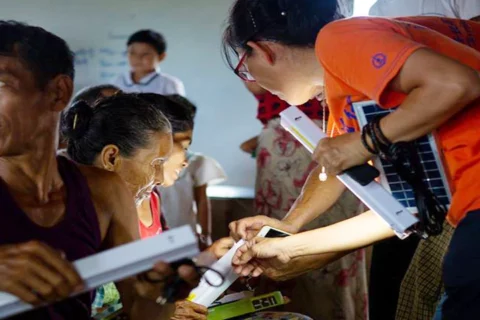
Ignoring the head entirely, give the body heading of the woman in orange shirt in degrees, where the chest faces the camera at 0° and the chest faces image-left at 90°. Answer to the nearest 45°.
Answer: approximately 90°

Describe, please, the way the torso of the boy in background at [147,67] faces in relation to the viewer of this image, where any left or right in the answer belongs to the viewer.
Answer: facing the viewer and to the left of the viewer

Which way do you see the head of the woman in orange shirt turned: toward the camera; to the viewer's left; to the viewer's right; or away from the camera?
to the viewer's left

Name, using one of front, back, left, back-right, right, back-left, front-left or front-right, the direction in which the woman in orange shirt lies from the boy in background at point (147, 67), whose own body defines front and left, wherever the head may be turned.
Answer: front-left

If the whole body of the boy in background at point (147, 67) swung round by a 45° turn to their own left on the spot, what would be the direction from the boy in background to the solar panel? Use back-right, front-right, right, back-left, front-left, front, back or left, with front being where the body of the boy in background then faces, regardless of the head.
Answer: front

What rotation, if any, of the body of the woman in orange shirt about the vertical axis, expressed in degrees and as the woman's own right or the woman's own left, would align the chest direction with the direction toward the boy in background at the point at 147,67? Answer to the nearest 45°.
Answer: approximately 45° to the woman's own right

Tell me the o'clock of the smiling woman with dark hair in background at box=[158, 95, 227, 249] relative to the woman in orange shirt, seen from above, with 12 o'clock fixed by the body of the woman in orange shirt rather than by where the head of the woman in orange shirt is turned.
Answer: The smiling woman with dark hair in background is roughly at 2 o'clock from the woman in orange shirt.
